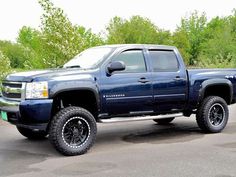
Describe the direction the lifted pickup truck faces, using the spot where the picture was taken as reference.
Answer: facing the viewer and to the left of the viewer
